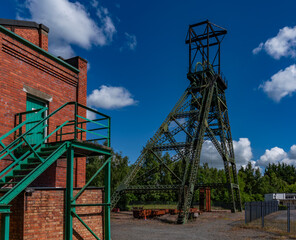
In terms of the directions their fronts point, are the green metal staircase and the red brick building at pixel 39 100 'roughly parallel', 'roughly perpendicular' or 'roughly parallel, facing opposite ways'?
roughly perpendicular

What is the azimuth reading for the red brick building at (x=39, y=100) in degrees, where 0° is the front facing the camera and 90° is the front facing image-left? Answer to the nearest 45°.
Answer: approximately 315°

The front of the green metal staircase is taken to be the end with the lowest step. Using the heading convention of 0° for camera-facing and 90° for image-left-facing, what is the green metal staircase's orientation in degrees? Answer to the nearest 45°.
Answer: approximately 45°
